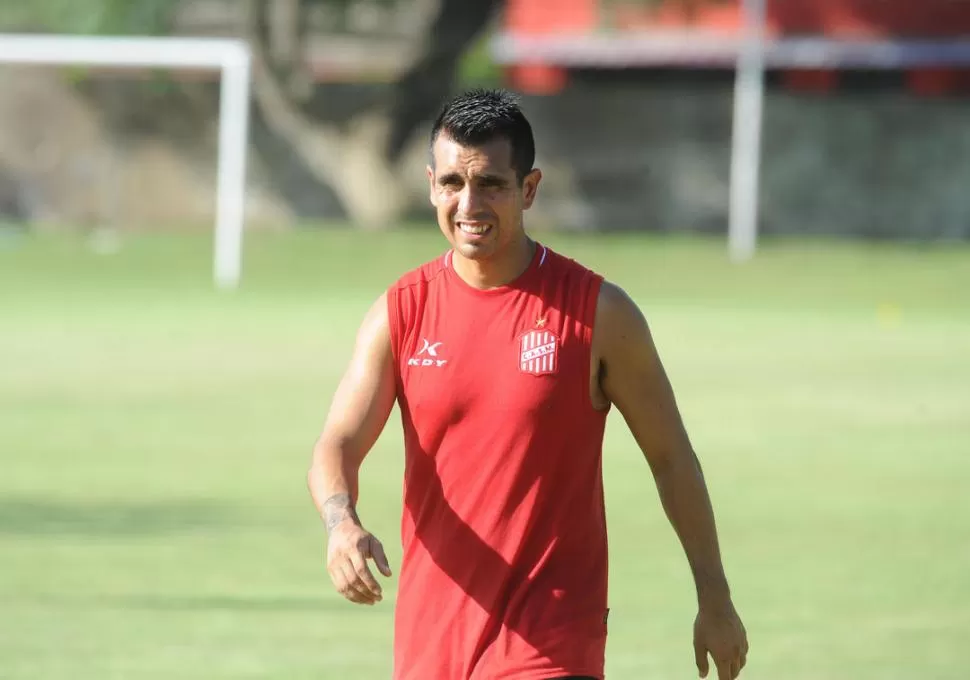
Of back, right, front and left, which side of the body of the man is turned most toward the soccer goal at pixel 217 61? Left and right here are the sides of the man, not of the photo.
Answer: back

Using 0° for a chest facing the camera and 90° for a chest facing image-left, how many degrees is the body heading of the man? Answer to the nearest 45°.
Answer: approximately 0°
